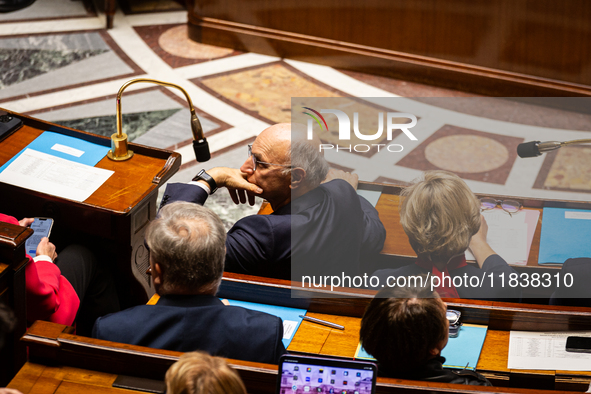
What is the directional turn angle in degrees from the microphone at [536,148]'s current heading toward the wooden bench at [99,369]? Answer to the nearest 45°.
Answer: approximately 45° to its left

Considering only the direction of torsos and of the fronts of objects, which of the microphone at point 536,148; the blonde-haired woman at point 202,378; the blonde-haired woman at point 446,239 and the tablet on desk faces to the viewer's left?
the microphone

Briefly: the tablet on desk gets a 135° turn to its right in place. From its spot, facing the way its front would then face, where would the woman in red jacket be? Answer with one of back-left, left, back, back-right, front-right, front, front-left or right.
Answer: front

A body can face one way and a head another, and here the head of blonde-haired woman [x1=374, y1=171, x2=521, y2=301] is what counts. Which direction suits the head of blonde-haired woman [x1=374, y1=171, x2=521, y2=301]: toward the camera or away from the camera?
away from the camera

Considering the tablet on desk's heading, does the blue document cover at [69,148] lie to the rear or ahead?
to the rear

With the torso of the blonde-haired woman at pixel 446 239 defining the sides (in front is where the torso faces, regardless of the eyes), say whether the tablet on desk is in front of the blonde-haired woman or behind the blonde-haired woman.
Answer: behind

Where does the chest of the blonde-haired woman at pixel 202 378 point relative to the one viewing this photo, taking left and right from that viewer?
facing away from the viewer

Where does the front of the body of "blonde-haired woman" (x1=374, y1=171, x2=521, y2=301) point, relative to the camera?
away from the camera

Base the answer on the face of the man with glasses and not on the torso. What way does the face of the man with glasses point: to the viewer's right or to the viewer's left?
to the viewer's left

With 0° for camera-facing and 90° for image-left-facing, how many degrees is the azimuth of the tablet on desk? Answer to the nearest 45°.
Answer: approximately 0°

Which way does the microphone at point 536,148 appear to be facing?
to the viewer's left
